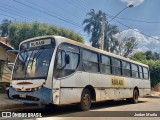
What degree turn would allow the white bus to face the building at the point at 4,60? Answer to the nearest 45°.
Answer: approximately 90° to its right

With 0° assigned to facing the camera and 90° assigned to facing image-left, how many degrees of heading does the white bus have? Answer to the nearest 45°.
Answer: approximately 45°

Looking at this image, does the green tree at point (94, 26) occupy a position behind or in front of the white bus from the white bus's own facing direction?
behind
